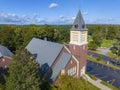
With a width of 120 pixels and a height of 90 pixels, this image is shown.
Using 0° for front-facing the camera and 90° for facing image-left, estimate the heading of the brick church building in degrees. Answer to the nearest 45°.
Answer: approximately 315°

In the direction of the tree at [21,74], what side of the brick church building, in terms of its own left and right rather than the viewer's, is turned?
right
